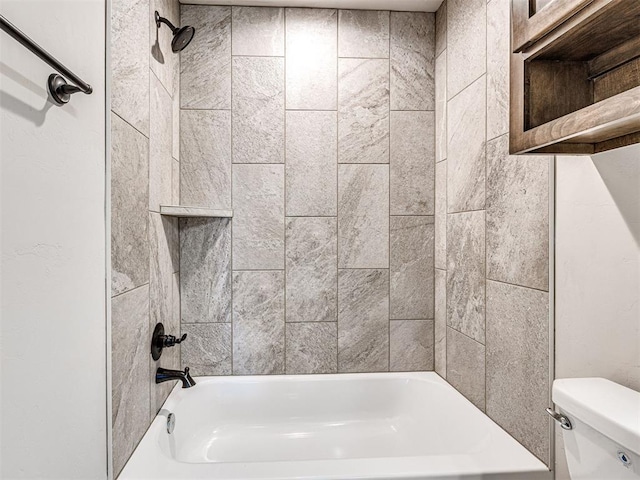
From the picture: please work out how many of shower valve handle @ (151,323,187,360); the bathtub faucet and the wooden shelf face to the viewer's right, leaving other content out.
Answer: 2

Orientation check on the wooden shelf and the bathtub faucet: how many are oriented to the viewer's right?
1

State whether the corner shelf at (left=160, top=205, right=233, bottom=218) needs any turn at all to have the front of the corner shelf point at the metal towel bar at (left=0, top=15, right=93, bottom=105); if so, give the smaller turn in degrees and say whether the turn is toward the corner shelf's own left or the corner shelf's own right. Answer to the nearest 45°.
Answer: approximately 45° to the corner shelf's own right

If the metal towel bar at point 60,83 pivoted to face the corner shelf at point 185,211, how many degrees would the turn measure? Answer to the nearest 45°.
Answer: approximately 90° to its left

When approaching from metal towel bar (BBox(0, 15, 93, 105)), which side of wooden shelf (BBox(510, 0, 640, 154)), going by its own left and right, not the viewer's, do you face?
front

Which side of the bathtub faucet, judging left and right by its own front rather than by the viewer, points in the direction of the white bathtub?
front

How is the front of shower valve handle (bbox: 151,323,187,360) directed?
to the viewer's right
